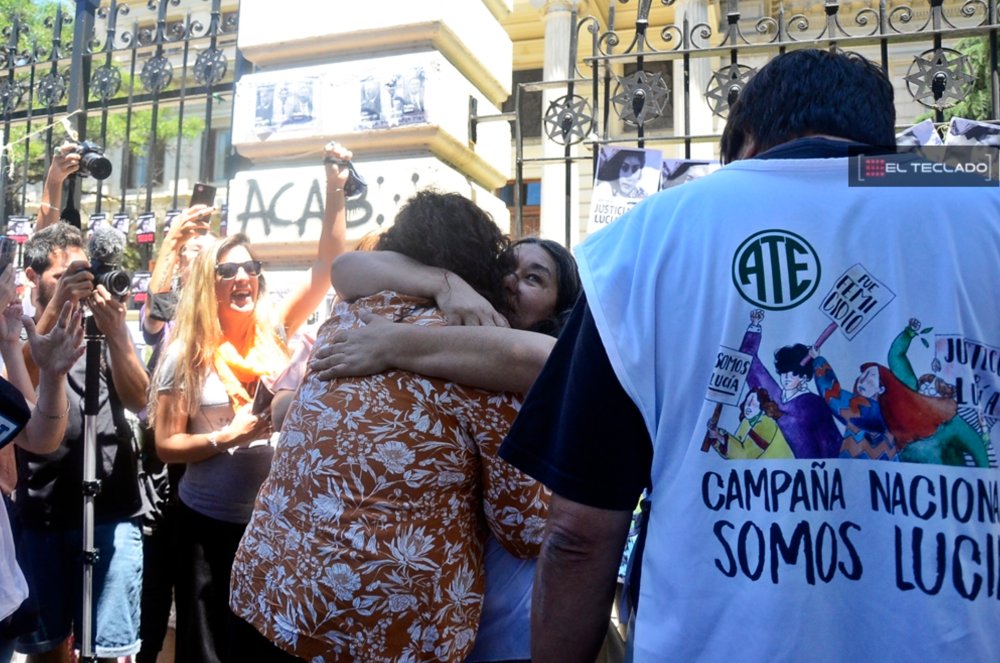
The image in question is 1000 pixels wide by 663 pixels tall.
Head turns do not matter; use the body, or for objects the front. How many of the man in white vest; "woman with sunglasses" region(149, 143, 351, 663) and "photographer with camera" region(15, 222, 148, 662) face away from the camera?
1

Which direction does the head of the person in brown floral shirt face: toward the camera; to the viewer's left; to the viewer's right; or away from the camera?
away from the camera

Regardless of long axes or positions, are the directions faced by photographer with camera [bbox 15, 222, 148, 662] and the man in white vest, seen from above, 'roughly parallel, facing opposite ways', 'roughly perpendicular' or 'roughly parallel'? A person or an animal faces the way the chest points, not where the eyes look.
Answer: roughly perpendicular

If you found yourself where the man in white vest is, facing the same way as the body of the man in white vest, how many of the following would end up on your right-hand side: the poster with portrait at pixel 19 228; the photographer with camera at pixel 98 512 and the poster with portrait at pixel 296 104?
0

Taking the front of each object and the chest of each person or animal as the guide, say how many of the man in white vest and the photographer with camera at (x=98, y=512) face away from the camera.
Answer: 1

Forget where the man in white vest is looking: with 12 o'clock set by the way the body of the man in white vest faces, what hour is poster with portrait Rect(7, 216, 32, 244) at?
The poster with portrait is roughly at 10 o'clock from the man in white vest.

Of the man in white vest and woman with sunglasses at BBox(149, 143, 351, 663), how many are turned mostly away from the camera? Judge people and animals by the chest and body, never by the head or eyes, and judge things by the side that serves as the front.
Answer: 1

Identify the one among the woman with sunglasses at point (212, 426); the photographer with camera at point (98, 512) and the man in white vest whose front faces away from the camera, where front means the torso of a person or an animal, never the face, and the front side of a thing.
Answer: the man in white vest

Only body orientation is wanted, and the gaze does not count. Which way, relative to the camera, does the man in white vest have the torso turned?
away from the camera

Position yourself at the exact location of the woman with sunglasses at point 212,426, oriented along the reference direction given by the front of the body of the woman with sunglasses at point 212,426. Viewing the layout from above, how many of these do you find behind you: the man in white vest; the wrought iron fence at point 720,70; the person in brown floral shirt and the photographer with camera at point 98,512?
1

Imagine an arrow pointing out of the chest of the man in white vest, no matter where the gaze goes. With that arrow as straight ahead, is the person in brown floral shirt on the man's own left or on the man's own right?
on the man's own left

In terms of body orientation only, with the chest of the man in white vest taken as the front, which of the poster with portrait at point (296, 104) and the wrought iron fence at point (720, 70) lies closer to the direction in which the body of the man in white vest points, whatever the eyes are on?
the wrought iron fence

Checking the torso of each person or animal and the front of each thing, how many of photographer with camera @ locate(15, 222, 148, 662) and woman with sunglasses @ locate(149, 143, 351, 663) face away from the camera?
0

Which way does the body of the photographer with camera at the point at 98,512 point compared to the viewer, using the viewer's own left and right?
facing the viewer and to the right of the viewer

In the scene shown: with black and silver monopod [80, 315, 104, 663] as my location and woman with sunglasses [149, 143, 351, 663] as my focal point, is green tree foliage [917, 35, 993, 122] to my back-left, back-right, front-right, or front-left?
front-left
